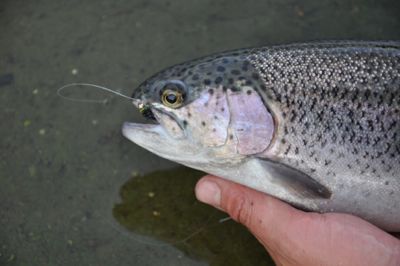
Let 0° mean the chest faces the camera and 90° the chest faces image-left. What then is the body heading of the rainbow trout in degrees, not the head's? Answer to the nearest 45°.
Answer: approximately 90°
